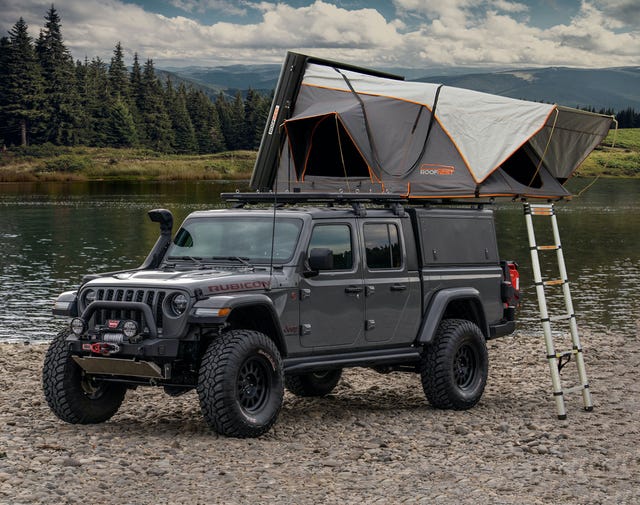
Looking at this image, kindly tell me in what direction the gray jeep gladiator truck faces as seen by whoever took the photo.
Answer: facing the viewer and to the left of the viewer
